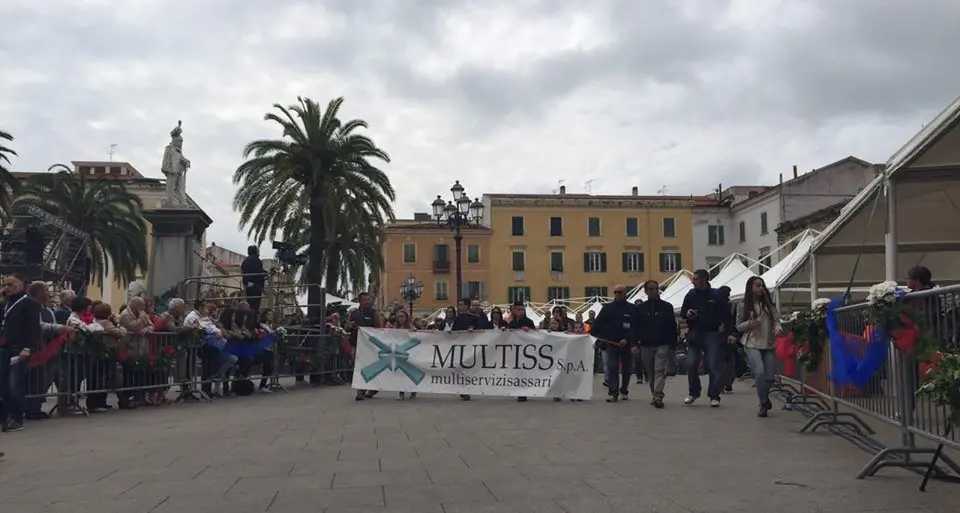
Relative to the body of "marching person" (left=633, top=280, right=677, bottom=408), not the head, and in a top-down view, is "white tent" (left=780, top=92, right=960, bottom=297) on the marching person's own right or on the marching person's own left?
on the marching person's own left

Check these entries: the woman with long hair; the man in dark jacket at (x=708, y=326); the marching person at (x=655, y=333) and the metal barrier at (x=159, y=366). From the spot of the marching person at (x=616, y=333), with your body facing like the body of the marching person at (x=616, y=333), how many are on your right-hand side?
1

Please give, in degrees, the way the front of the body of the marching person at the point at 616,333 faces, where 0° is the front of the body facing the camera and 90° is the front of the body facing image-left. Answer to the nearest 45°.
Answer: approximately 0°

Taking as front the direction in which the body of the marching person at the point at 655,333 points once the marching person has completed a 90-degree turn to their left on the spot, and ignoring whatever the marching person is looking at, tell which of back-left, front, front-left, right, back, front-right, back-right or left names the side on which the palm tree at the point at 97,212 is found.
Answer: back-left

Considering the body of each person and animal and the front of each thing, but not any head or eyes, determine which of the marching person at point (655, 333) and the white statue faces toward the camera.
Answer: the marching person

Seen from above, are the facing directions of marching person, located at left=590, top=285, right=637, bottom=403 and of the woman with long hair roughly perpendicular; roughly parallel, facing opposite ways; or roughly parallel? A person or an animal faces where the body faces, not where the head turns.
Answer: roughly parallel

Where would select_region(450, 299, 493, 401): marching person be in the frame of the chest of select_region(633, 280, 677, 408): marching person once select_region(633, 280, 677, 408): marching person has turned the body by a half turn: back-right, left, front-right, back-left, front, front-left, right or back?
front-left

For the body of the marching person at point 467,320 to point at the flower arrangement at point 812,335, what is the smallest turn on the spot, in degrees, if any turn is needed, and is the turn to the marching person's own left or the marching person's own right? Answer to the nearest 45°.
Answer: approximately 45° to the marching person's own left

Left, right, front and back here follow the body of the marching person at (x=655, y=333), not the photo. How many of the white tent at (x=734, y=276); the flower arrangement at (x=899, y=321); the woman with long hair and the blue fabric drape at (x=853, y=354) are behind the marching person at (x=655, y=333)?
1

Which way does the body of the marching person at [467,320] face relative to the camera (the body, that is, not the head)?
toward the camera

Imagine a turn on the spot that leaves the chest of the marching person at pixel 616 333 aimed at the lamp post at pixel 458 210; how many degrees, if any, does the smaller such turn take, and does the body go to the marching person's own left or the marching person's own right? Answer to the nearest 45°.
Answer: approximately 180°

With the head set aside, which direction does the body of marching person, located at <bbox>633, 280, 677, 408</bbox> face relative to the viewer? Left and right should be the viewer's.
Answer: facing the viewer

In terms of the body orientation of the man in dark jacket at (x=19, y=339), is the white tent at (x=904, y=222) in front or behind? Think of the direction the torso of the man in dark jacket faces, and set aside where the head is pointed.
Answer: in front

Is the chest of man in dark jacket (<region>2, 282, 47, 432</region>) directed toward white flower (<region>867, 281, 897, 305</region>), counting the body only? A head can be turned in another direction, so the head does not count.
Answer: no

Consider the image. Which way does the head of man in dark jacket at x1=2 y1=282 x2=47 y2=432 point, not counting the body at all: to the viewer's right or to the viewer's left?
to the viewer's right
